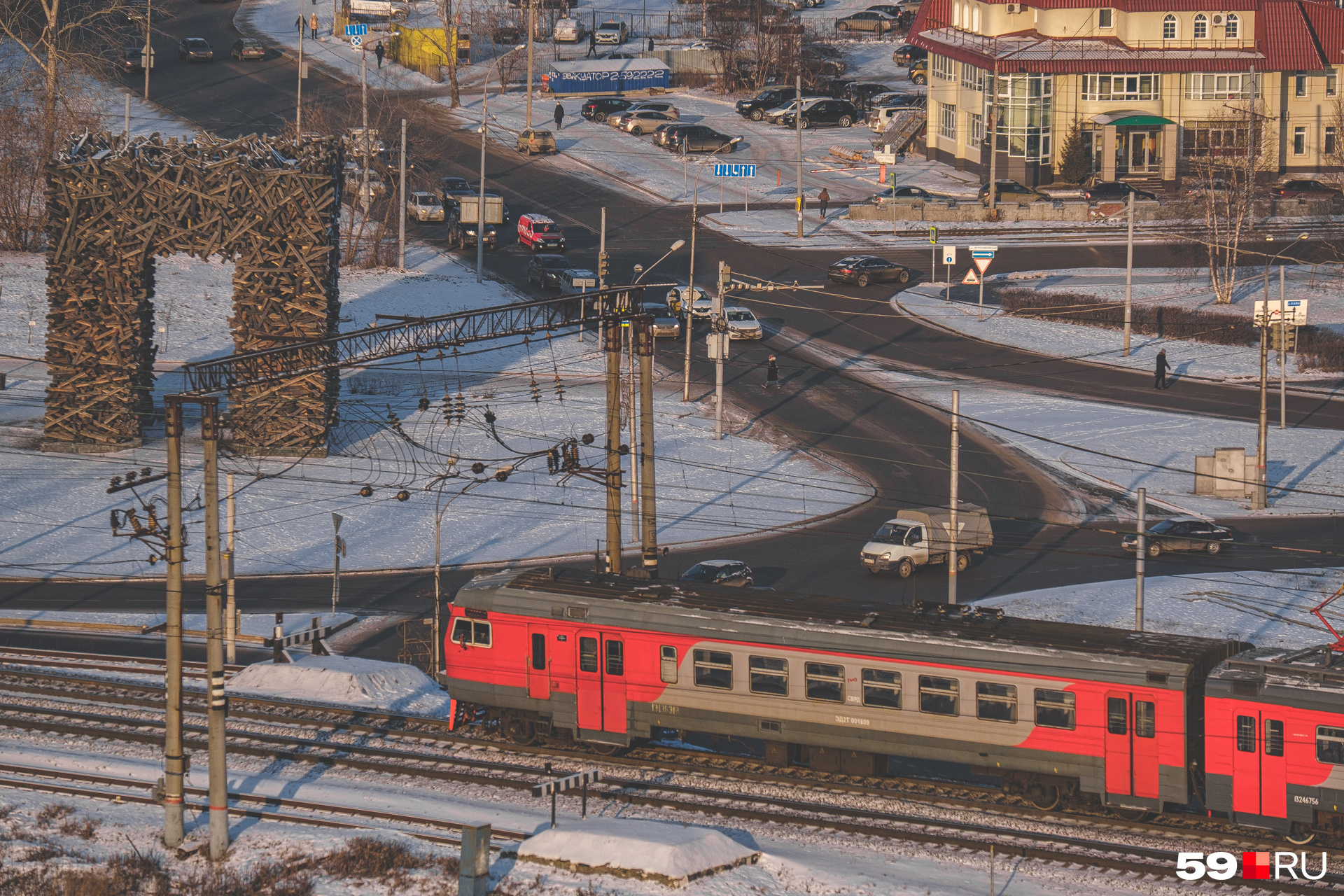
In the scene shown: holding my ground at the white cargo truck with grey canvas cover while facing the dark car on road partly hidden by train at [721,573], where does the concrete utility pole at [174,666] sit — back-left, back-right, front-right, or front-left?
front-left

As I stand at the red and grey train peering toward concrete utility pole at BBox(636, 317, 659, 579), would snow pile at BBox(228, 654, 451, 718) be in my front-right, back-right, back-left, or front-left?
front-left

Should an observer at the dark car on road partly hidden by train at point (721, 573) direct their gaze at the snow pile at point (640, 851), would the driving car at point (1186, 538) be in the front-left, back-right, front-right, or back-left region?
back-left

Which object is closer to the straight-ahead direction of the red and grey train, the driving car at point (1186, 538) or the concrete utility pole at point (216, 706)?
the concrete utility pole

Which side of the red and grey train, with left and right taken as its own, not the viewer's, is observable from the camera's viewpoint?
left

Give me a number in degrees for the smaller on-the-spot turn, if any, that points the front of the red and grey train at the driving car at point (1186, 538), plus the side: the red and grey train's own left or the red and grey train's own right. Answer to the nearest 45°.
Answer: approximately 90° to the red and grey train's own right

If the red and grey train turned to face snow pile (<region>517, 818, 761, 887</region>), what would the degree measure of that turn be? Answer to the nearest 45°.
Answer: approximately 45° to its left

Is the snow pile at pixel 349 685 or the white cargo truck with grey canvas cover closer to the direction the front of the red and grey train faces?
the snow pile

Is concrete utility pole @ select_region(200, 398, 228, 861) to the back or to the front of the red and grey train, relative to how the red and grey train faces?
to the front

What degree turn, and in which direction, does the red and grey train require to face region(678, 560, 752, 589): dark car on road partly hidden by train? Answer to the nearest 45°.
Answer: approximately 90° to its right
